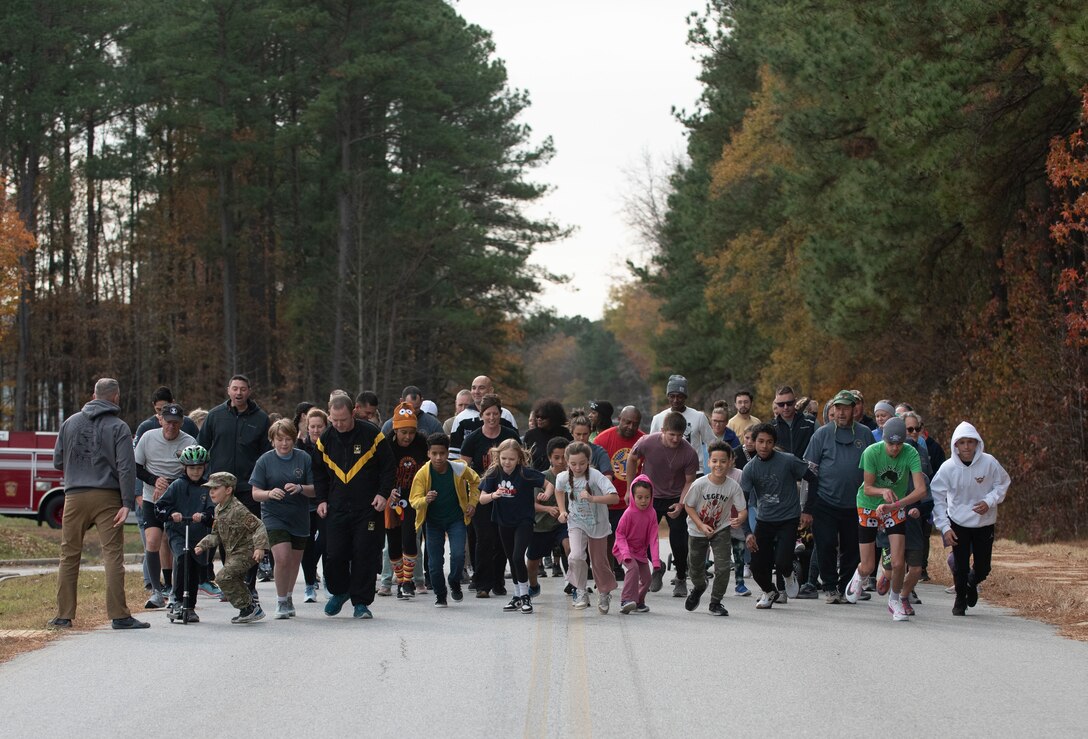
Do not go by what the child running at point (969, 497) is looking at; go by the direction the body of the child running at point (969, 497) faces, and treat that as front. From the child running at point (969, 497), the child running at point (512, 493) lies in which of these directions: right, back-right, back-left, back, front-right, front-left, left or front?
right

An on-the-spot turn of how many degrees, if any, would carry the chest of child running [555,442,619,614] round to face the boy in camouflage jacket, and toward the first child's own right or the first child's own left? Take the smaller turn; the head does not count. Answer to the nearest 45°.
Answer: approximately 90° to the first child's own right

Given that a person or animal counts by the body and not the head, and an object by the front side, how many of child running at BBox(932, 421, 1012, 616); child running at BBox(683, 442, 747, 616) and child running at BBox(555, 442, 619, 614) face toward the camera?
3

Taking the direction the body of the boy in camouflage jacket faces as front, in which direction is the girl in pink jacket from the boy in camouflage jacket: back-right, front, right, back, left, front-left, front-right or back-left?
back-left

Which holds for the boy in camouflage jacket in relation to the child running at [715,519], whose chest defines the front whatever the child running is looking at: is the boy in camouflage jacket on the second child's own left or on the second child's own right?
on the second child's own right

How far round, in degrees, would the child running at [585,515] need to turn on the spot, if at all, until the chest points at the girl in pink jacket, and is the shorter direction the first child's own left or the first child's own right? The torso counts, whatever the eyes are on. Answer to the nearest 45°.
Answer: approximately 90° to the first child's own left

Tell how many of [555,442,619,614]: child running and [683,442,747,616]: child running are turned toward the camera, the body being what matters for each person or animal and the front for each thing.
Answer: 2

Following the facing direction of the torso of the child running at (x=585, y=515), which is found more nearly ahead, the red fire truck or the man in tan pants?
the man in tan pants

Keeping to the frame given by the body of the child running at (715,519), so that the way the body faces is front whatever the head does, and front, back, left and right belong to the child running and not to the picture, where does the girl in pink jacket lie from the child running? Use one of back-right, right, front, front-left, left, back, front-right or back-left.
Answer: right

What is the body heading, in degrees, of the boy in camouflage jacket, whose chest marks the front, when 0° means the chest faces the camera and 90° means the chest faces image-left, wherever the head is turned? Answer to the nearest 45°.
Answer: approximately 45°

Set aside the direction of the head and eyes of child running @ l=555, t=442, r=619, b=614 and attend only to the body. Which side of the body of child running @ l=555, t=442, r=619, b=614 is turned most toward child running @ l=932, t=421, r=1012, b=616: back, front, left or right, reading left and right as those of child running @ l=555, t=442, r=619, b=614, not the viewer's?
left

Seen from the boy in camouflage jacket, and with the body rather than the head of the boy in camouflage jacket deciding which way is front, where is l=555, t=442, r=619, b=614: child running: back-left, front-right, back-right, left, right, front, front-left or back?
back-left
